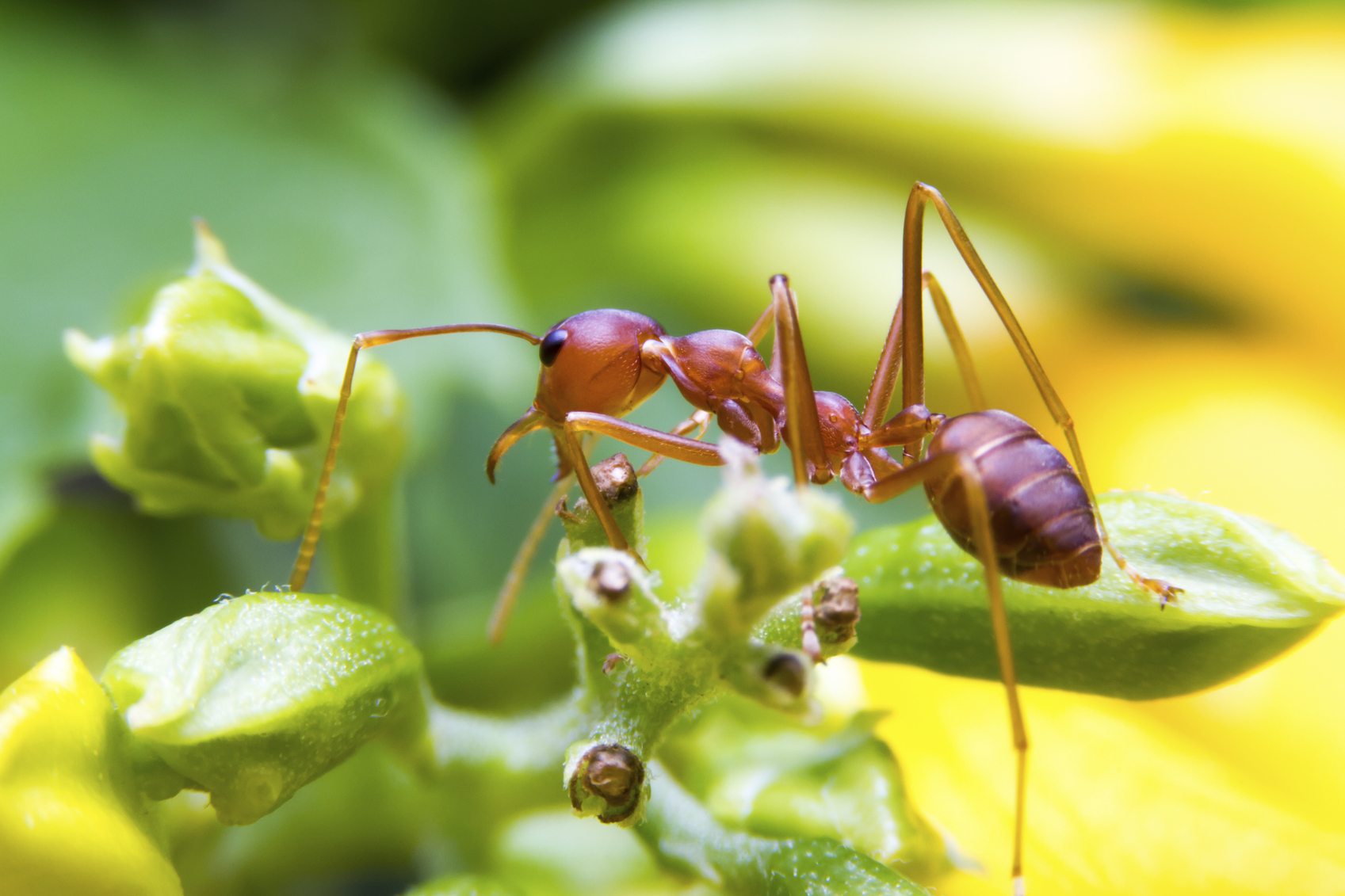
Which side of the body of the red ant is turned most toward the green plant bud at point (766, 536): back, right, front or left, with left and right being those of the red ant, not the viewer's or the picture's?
left

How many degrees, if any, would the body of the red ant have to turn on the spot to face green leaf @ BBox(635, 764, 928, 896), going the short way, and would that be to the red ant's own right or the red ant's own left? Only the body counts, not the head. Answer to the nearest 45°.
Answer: approximately 90° to the red ant's own left

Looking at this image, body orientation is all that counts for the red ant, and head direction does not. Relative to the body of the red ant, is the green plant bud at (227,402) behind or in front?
in front

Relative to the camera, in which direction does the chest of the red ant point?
to the viewer's left

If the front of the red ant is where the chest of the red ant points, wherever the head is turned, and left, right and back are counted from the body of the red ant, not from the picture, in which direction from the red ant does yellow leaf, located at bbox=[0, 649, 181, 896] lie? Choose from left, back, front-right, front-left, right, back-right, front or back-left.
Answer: front-left
